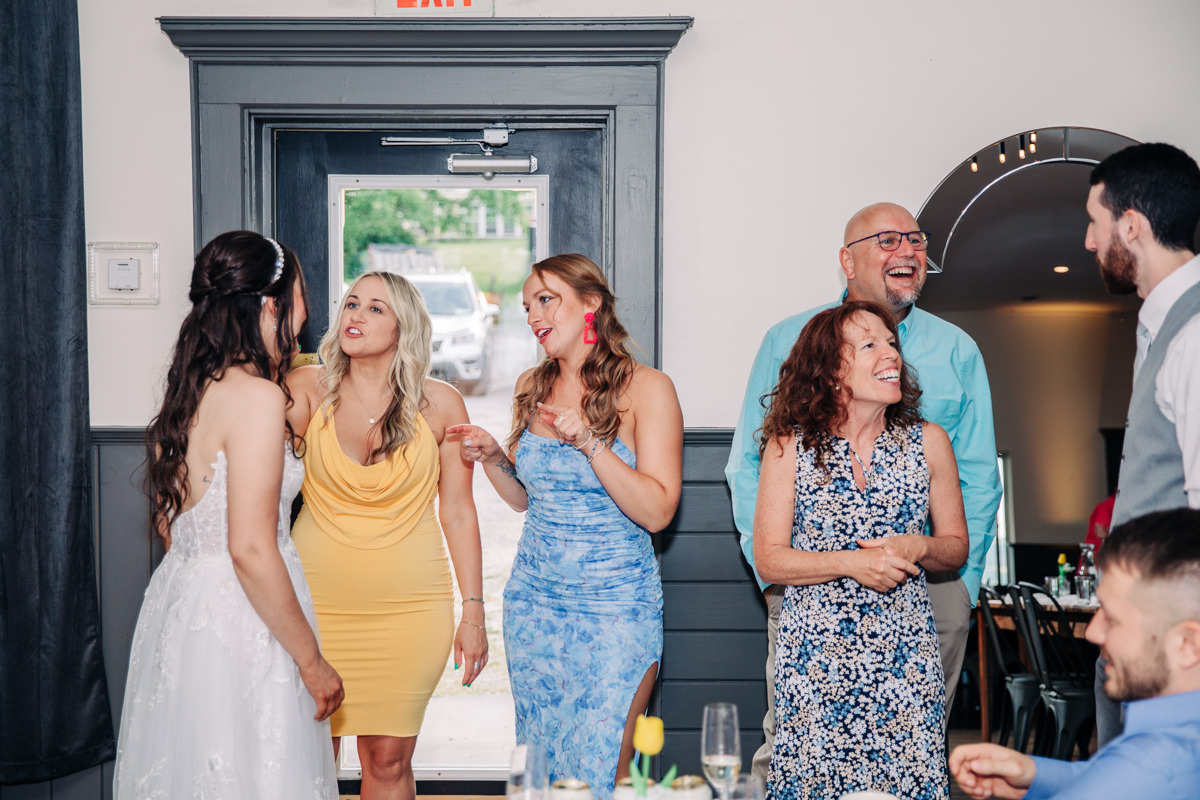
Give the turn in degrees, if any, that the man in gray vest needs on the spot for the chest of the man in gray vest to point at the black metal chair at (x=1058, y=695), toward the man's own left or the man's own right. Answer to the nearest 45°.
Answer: approximately 90° to the man's own right

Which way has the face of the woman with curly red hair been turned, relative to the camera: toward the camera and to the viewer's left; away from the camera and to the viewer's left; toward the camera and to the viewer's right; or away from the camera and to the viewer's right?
toward the camera and to the viewer's right

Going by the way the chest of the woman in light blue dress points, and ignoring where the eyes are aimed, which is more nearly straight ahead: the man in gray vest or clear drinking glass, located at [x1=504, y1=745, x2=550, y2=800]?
the clear drinking glass

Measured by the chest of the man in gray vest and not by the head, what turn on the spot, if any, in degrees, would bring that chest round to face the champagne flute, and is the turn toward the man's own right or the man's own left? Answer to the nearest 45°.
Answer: approximately 45° to the man's own left

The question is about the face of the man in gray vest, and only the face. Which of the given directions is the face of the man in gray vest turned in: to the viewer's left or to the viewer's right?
to the viewer's left

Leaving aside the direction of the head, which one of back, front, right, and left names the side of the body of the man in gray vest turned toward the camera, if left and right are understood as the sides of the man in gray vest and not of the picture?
left

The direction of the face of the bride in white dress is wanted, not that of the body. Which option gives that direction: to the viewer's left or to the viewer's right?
to the viewer's right

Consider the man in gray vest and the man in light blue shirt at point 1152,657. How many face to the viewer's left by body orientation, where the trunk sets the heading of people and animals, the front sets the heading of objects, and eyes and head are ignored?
2
